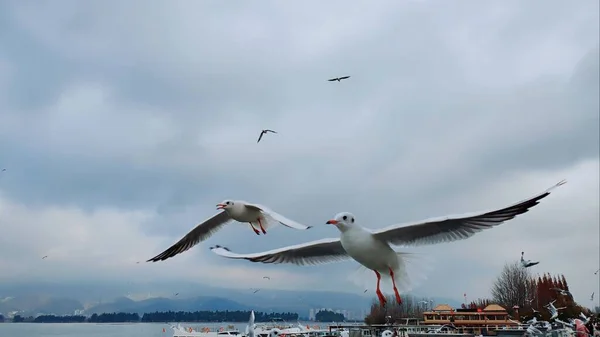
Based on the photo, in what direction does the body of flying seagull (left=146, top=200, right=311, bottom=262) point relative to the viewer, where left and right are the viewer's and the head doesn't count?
facing the viewer and to the left of the viewer

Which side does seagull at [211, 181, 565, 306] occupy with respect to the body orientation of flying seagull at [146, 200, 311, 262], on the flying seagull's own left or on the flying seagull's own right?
on the flying seagull's own left

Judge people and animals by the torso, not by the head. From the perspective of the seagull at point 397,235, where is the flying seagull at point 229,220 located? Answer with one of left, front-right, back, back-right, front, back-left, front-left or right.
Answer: right

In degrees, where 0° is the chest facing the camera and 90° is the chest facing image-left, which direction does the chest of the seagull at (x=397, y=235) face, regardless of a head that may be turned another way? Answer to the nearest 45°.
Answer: approximately 45°

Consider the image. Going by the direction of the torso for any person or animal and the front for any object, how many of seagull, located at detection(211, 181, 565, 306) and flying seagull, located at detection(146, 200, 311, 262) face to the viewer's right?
0

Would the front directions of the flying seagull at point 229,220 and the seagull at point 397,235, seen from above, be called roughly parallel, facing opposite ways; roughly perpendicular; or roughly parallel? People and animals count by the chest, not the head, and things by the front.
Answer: roughly parallel

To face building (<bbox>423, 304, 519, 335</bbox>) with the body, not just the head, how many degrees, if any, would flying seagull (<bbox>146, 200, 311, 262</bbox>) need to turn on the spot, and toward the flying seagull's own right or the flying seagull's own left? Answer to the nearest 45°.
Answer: approximately 180°
